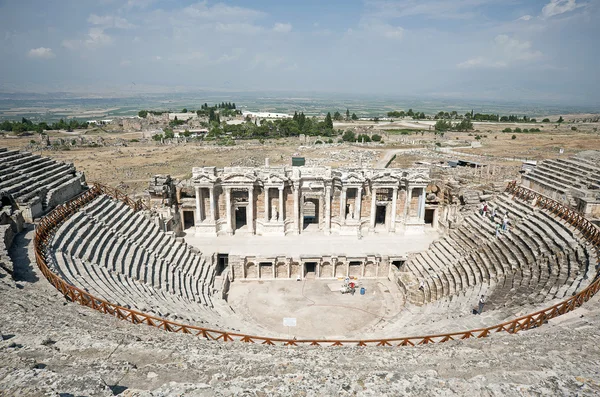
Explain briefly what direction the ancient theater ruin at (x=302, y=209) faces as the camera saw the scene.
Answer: facing the viewer
